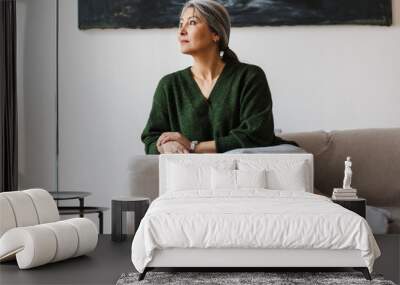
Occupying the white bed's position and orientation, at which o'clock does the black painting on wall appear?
The black painting on wall is roughly at 6 o'clock from the white bed.

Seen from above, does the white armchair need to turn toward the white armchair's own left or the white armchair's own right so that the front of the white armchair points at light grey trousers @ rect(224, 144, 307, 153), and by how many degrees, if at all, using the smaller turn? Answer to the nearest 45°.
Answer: approximately 90° to the white armchair's own left

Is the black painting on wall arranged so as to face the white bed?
yes

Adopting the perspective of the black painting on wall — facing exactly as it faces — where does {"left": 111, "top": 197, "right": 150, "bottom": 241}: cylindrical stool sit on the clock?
The cylindrical stool is roughly at 1 o'clock from the black painting on wall.

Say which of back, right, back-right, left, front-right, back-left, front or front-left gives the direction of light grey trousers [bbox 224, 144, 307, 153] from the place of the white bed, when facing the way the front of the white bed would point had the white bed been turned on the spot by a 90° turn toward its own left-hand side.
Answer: left

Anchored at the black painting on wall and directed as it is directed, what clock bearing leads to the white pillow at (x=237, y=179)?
The white pillow is roughly at 12 o'clock from the black painting on wall.

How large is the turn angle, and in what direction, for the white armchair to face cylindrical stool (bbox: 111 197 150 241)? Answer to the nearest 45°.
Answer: approximately 90° to its left

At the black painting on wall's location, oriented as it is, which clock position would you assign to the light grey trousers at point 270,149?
The light grey trousers is roughly at 12 o'clock from the black painting on wall.

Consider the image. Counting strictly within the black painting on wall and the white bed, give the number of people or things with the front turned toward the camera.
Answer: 2

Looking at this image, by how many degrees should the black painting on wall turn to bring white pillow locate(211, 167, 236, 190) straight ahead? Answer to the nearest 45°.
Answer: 0° — it already faces it

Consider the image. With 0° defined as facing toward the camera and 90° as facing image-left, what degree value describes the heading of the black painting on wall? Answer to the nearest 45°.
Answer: approximately 0°
